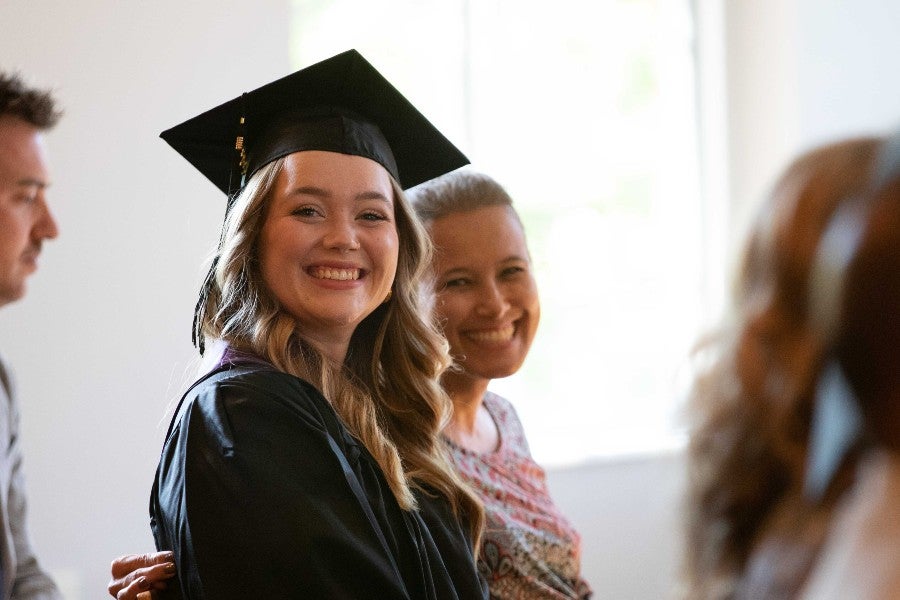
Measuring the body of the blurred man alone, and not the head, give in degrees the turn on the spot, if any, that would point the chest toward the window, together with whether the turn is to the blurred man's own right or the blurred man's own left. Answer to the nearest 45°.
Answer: approximately 45° to the blurred man's own left

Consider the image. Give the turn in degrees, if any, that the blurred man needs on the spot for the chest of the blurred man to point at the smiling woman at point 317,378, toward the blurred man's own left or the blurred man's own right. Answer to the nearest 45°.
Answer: approximately 45° to the blurred man's own right

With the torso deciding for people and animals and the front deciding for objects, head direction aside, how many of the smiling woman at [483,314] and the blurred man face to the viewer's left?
0

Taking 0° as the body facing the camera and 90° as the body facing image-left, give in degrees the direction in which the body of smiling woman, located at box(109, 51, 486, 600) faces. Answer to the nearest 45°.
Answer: approximately 315°

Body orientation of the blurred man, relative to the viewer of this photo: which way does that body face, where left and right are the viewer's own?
facing to the right of the viewer

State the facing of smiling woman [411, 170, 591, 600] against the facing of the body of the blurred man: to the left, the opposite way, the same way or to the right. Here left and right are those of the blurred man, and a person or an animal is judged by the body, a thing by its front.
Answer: to the right

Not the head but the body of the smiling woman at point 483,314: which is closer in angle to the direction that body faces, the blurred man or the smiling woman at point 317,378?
the smiling woman

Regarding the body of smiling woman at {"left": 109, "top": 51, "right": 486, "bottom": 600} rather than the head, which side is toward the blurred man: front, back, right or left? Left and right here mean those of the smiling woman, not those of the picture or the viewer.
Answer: back

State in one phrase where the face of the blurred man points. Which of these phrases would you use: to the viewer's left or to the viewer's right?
to the viewer's right
